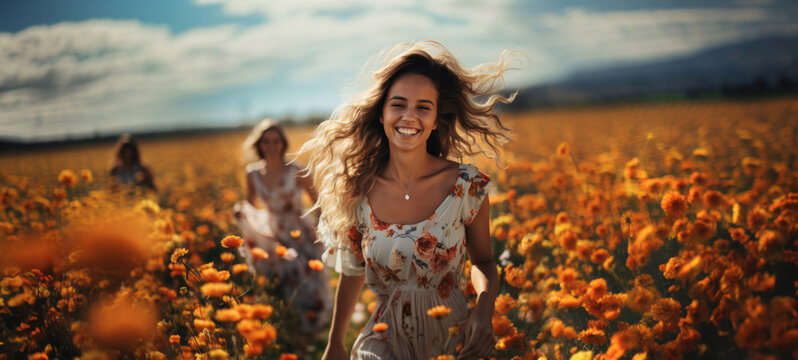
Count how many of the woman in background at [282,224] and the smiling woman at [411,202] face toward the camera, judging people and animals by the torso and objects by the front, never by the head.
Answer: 2

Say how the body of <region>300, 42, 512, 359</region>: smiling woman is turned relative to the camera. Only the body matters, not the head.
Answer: toward the camera

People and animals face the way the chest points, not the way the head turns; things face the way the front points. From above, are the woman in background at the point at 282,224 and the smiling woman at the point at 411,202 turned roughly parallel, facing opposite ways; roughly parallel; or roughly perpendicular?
roughly parallel

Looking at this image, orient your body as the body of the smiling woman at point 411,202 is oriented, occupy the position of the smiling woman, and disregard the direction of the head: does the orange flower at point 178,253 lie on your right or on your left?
on your right

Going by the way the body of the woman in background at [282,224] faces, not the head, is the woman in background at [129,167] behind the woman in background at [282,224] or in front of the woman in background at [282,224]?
behind

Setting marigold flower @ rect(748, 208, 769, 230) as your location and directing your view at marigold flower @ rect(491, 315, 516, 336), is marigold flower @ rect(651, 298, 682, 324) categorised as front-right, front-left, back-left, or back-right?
front-left

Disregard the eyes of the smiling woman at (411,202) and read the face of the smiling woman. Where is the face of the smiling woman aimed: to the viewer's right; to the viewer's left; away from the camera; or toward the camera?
toward the camera

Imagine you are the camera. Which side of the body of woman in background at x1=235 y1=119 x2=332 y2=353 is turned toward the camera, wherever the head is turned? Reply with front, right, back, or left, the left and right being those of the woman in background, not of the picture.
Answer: front
